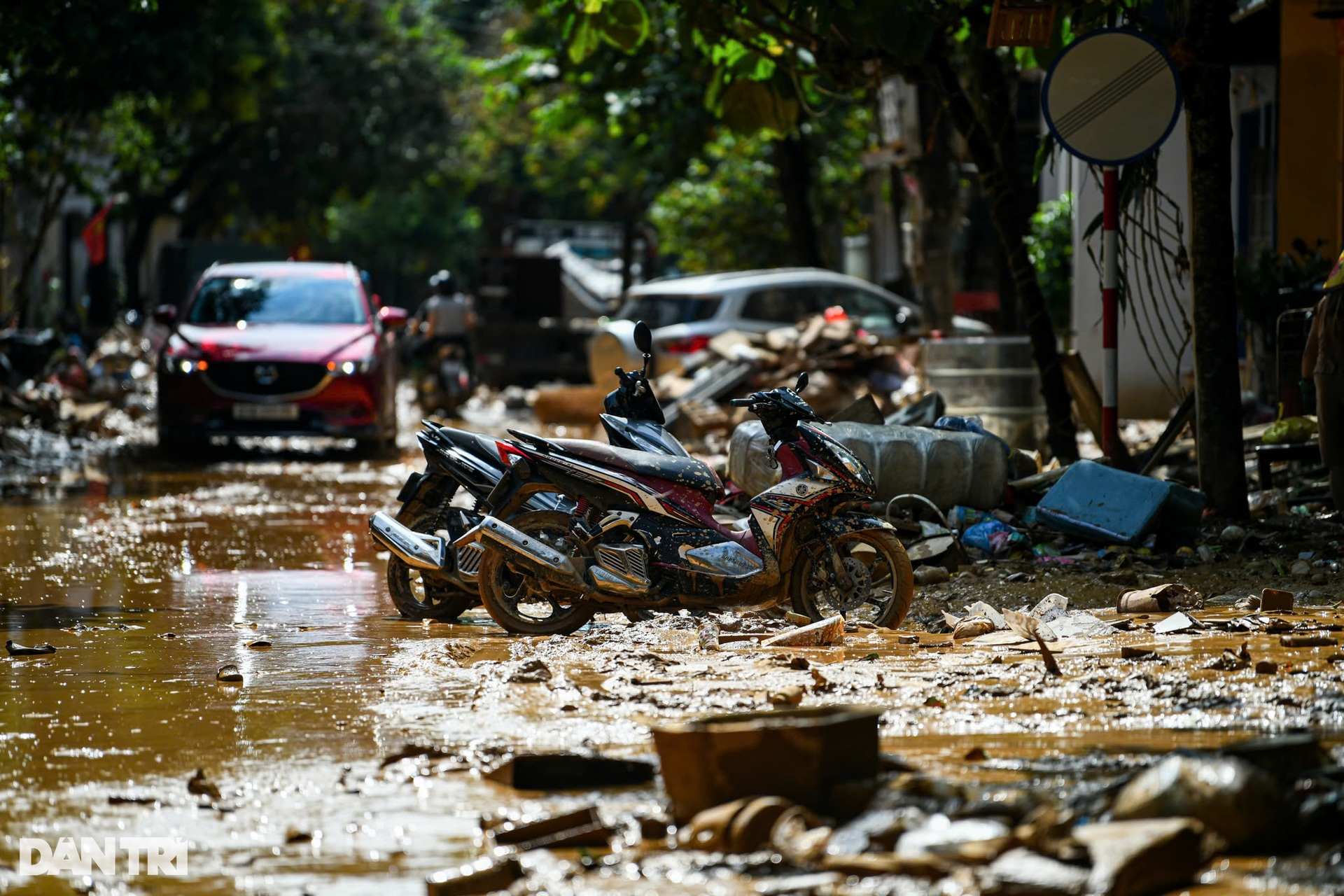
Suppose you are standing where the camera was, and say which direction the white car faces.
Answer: facing away from the viewer and to the right of the viewer

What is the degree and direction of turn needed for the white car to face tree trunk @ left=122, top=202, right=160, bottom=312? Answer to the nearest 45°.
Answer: approximately 90° to its left

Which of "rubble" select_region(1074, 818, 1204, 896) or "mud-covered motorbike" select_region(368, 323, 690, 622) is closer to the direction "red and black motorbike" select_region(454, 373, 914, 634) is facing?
the rubble

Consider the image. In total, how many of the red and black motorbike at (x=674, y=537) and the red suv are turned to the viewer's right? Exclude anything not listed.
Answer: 1

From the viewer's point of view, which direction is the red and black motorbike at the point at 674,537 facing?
to the viewer's right

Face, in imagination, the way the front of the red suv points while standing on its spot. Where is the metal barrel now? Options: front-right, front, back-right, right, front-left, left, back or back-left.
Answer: front-left

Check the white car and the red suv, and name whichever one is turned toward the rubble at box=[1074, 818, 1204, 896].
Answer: the red suv

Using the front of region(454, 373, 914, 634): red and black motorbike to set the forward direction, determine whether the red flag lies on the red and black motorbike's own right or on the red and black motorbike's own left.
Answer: on the red and black motorbike's own left

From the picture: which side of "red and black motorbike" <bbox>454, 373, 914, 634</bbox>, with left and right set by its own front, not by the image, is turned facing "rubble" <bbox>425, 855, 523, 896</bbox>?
right

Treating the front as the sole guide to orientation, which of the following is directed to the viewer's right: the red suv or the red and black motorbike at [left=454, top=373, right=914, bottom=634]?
the red and black motorbike

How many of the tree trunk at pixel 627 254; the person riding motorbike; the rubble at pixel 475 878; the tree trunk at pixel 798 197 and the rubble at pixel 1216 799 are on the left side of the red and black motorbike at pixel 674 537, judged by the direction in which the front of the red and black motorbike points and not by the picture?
3

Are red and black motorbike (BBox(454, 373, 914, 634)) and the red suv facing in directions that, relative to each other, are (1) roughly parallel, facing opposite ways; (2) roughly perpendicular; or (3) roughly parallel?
roughly perpendicular

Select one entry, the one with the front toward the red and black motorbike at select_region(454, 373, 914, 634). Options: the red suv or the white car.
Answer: the red suv
